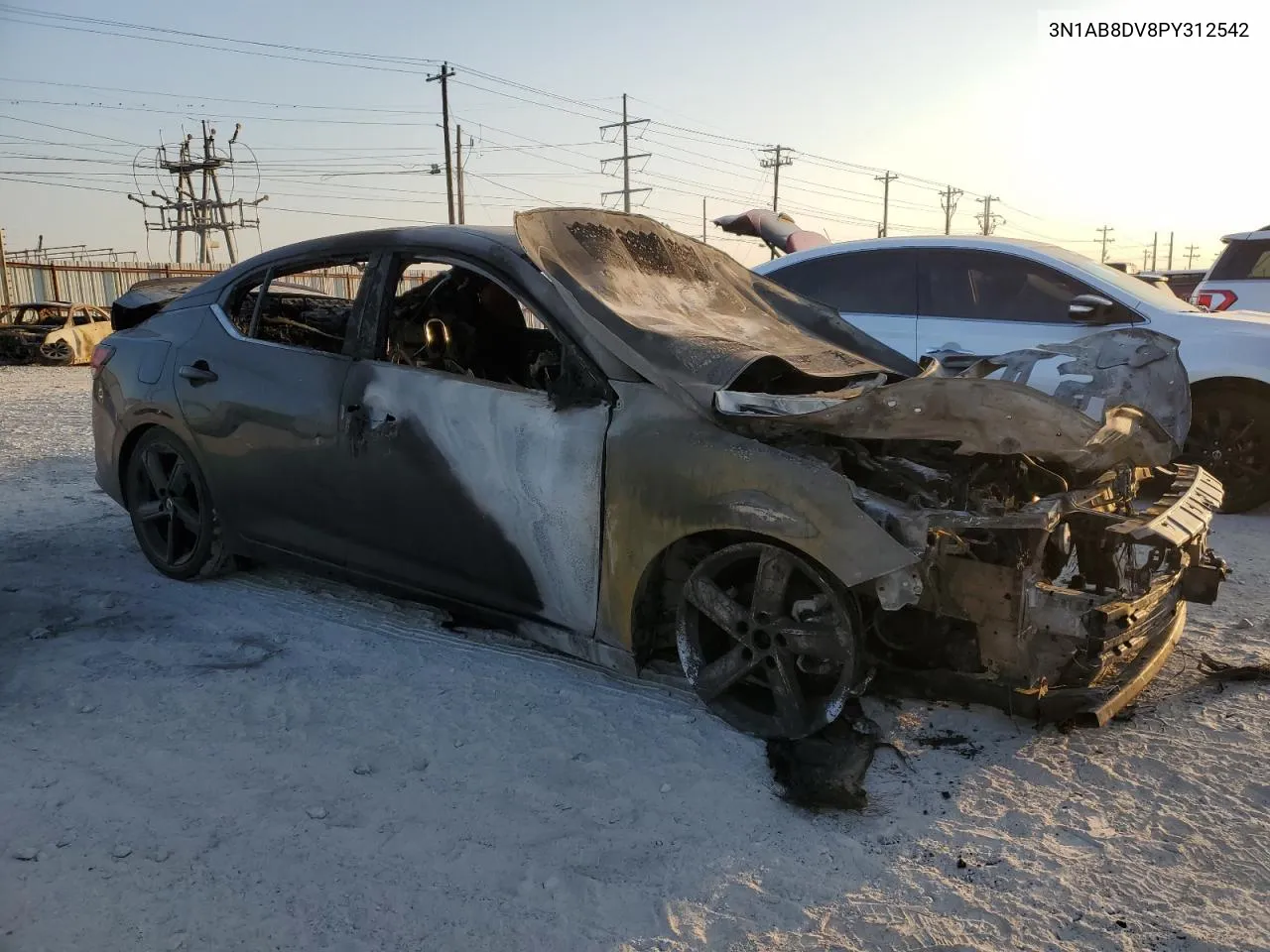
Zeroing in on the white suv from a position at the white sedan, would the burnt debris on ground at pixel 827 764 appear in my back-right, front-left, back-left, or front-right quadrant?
back-right

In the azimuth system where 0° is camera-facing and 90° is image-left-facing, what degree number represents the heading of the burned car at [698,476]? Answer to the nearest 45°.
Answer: approximately 315°

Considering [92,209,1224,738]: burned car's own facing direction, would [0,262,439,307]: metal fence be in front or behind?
behind

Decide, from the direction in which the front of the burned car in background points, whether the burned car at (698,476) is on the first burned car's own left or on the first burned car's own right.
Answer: on the first burned car's own left
